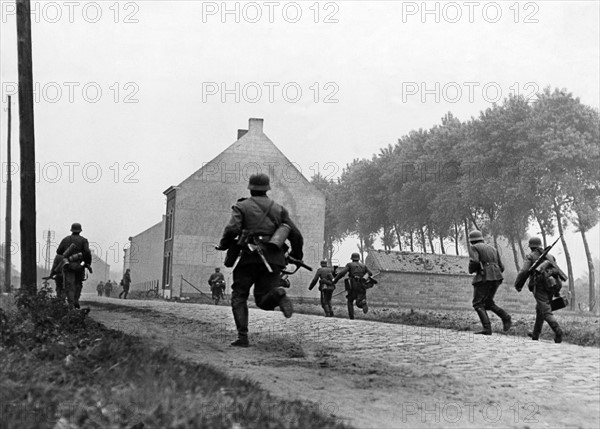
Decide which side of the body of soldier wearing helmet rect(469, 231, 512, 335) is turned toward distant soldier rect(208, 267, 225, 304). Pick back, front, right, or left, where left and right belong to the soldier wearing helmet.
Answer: front

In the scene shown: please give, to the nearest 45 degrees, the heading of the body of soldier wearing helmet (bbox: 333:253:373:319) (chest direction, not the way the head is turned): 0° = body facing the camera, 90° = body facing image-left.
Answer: approximately 180°

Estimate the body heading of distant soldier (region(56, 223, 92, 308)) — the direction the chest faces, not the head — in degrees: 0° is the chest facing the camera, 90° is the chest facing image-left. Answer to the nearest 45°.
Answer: approximately 180°

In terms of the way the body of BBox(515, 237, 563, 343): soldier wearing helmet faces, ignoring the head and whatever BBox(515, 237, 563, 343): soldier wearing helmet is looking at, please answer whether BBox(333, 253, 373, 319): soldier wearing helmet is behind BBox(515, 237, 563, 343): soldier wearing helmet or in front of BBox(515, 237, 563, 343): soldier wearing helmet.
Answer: in front

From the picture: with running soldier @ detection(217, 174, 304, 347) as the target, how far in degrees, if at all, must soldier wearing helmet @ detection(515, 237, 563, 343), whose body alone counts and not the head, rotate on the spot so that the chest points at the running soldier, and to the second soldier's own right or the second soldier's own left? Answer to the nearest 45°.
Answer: approximately 90° to the second soldier's own left

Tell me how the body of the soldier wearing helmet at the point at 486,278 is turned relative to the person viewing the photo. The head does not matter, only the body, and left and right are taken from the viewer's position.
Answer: facing away from the viewer and to the left of the viewer

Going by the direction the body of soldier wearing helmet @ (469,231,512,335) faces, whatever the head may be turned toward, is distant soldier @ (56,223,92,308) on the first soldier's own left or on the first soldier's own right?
on the first soldier's own left

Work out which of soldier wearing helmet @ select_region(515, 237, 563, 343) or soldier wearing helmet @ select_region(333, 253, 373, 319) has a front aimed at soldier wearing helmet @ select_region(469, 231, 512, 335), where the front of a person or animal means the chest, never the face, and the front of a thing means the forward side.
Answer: soldier wearing helmet @ select_region(515, 237, 563, 343)

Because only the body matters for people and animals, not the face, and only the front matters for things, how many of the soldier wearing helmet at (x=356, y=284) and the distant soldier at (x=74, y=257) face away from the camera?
2

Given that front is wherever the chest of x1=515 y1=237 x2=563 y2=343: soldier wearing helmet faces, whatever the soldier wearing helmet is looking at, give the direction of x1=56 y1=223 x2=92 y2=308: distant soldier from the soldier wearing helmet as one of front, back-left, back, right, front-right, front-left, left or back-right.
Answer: front-left

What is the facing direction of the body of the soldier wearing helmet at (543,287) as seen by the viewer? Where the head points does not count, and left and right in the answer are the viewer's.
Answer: facing away from the viewer and to the left of the viewer
